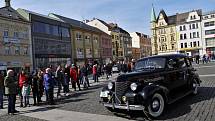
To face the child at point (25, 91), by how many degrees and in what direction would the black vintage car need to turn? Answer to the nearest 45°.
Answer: approximately 90° to its right

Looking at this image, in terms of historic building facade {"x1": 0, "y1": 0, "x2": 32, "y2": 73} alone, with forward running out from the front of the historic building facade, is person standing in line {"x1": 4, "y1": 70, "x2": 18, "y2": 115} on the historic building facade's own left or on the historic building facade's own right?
on the historic building facade's own right

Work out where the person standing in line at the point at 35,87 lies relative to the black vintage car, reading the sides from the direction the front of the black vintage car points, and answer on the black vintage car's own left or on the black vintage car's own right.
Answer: on the black vintage car's own right

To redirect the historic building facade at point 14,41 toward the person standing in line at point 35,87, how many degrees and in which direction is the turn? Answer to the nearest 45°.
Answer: approximately 45° to its right

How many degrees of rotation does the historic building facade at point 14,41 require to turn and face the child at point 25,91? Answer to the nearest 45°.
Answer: approximately 45° to its right

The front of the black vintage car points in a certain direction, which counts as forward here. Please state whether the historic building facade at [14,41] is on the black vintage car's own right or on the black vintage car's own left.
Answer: on the black vintage car's own right

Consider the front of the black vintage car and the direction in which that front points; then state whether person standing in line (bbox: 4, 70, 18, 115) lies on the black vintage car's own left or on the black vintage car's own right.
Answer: on the black vintage car's own right

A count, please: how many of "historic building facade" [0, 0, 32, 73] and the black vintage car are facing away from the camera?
0

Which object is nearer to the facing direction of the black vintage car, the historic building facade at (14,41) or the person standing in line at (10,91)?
the person standing in line

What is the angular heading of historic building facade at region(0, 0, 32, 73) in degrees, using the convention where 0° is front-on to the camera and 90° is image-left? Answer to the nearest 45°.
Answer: approximately 315°

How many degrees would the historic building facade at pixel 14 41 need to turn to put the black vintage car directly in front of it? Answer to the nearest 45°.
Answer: approximately 45° to its right
